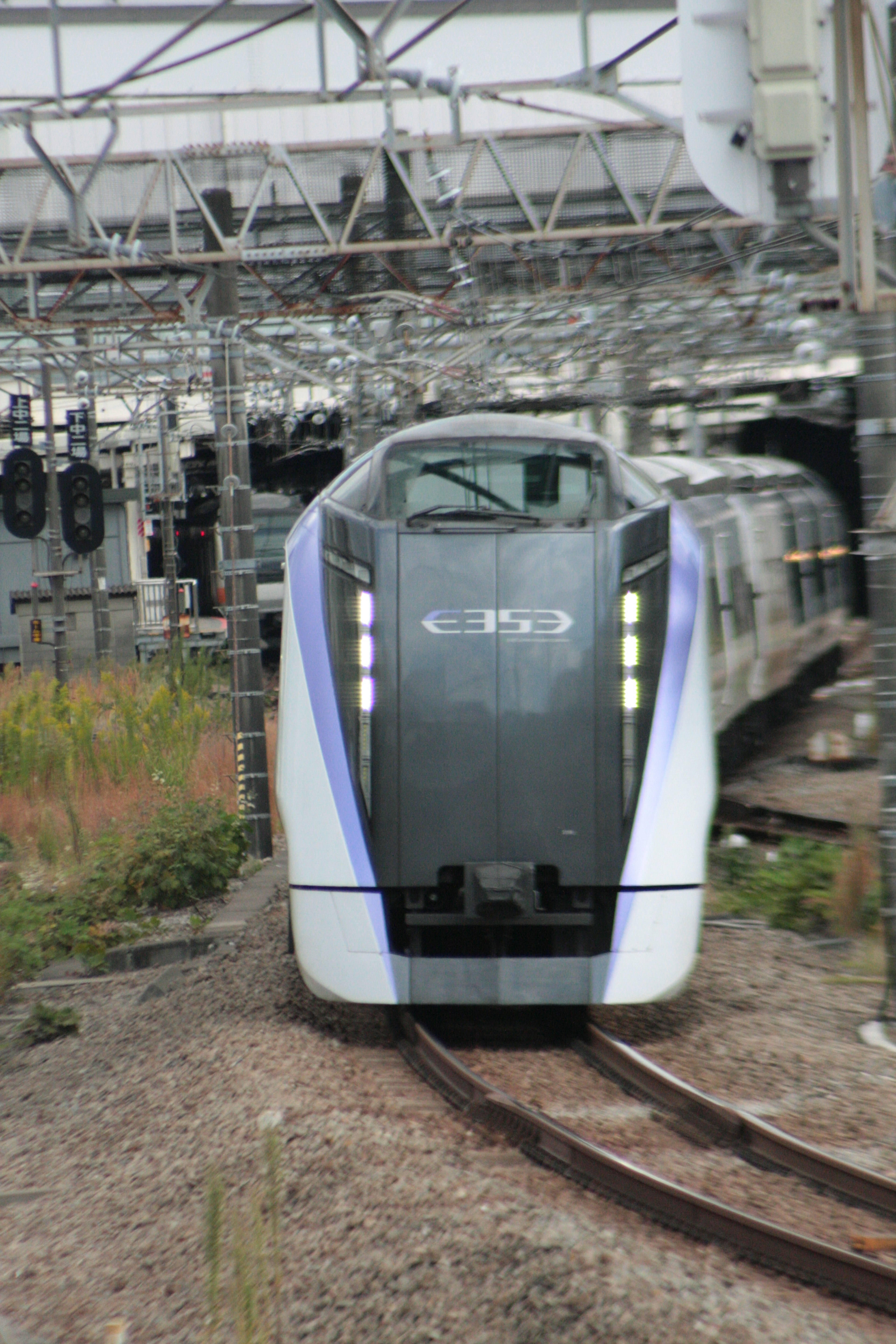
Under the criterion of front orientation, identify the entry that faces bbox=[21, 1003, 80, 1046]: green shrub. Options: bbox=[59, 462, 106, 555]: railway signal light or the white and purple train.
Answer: the railway signal light

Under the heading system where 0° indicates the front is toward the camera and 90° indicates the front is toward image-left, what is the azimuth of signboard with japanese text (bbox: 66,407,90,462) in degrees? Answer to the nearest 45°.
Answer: approximately 0°

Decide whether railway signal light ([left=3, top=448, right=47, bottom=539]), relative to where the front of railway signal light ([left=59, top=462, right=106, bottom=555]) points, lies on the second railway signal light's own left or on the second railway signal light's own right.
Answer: on the second railway signal light's own right

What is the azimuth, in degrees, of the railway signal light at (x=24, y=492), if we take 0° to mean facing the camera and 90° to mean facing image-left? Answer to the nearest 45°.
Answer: approximately 0°

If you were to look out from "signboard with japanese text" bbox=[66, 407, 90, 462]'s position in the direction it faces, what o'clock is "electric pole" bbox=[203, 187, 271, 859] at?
The electric pole is roughly at 12 o'clock from the signboard with japanese text.

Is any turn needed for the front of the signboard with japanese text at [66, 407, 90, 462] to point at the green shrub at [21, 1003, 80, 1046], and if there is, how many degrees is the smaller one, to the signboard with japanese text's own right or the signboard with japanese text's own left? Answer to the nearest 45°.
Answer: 0° — it already faces it

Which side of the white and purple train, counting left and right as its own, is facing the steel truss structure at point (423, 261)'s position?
back
